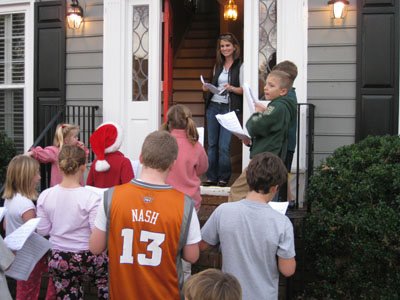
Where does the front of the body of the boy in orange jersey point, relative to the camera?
away from the camera

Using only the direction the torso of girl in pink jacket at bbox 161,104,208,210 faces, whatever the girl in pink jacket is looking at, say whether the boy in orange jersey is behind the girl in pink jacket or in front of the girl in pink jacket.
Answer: behind

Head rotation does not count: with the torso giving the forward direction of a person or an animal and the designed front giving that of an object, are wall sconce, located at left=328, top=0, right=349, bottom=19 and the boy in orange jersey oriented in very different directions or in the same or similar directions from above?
very different directions

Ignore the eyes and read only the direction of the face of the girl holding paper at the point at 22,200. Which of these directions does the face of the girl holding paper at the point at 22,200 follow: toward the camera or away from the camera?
away from the camera

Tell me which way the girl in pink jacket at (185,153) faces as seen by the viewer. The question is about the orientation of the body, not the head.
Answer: away from the camera

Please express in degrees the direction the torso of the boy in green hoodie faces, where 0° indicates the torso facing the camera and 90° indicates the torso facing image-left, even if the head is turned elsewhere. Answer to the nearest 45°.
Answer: approximately 90°

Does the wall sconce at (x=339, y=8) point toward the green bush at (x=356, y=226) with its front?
yes

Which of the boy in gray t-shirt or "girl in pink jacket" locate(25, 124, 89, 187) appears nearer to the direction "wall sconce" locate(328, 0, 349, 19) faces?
the boy in gray t-shirt

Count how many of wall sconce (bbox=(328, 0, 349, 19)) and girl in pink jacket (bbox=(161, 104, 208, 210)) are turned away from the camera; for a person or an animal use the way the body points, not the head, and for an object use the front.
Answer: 1

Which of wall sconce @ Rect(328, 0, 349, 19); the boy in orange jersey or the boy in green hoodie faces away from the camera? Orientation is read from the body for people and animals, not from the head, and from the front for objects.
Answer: the boy in orange jersey

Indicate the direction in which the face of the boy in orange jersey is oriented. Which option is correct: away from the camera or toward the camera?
away from the camera

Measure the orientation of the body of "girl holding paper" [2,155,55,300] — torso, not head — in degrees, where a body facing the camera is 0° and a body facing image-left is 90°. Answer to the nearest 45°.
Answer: approximately 225°
